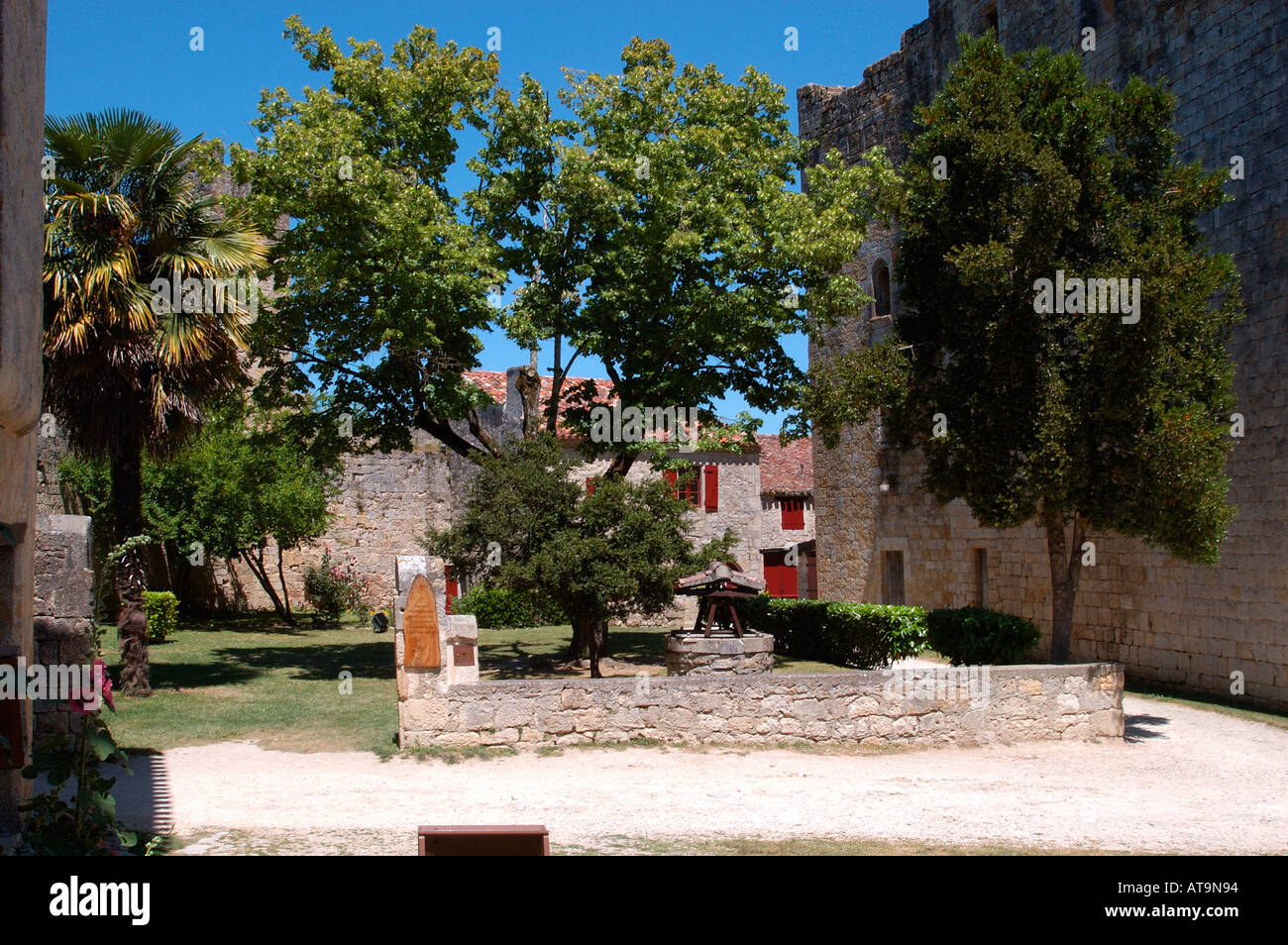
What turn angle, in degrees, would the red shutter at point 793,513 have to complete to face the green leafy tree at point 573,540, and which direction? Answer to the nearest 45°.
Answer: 0° — it already faces it

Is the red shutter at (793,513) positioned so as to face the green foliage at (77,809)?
yes

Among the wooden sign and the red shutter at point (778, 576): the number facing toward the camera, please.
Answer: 2

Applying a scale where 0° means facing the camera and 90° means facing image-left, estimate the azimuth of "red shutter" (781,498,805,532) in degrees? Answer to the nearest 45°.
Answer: approximately 0°

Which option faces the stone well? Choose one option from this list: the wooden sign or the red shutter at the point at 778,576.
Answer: the red shutter

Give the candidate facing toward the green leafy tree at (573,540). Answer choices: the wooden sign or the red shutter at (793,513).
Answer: the red shutter
